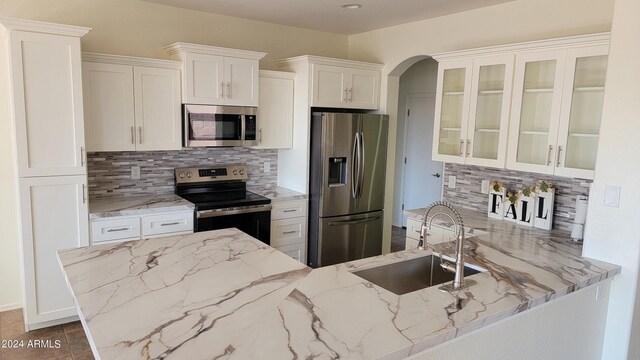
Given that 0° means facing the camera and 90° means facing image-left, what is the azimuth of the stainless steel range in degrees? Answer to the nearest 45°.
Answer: approximately 315°

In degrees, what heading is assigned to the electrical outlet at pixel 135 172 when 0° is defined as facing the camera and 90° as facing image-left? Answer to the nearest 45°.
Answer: approximately 0°

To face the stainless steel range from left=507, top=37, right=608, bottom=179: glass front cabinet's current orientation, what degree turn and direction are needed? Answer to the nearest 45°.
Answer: approximately 45° to its right

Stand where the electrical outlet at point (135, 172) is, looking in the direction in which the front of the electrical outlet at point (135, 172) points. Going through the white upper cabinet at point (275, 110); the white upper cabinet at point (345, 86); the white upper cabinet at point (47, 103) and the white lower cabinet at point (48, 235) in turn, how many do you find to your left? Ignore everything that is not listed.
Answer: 2

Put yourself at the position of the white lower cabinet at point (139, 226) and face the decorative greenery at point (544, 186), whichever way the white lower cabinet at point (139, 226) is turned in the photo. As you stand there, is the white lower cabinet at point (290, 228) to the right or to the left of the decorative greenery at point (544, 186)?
left

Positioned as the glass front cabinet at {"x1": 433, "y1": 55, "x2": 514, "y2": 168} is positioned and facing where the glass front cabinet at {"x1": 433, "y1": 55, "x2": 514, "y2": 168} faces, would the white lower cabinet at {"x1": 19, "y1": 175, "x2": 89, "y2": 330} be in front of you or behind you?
in front

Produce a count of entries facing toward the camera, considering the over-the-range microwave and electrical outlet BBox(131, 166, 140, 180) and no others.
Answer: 2
